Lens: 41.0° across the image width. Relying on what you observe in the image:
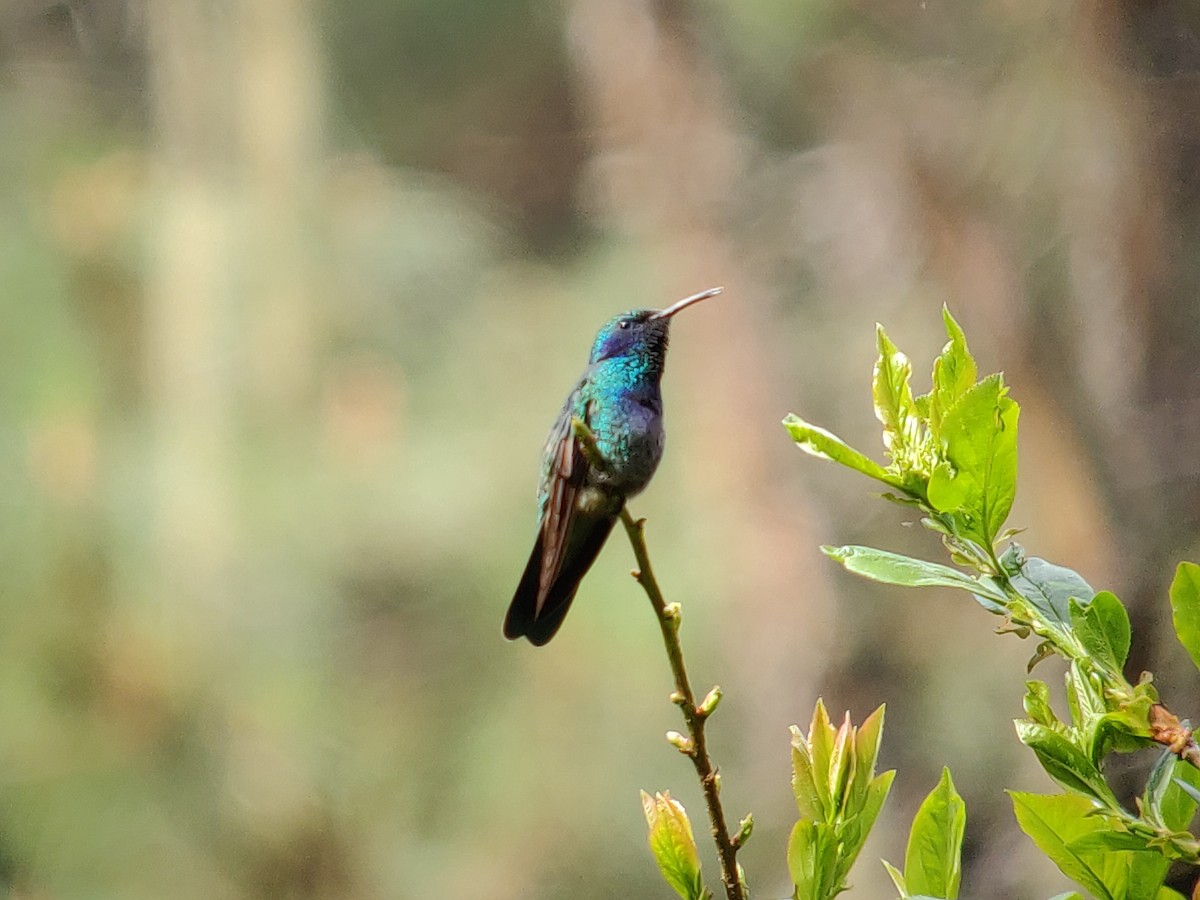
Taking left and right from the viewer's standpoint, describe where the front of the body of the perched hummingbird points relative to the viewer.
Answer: facing to the right of the viewer
